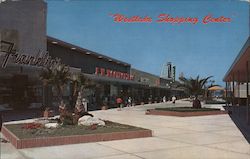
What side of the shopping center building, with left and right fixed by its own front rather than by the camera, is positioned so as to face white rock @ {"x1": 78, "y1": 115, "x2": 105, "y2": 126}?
front

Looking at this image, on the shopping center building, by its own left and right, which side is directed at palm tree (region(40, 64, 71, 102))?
front

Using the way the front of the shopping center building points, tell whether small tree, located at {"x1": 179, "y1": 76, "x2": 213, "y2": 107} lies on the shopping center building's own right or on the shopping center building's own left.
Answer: on the shopping center building's own left

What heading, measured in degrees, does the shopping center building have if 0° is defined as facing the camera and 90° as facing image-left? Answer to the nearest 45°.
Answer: approximately 315°

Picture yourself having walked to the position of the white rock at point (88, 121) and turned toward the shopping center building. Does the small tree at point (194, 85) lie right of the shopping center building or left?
right

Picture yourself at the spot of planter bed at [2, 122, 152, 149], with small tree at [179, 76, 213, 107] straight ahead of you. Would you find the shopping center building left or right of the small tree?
left
